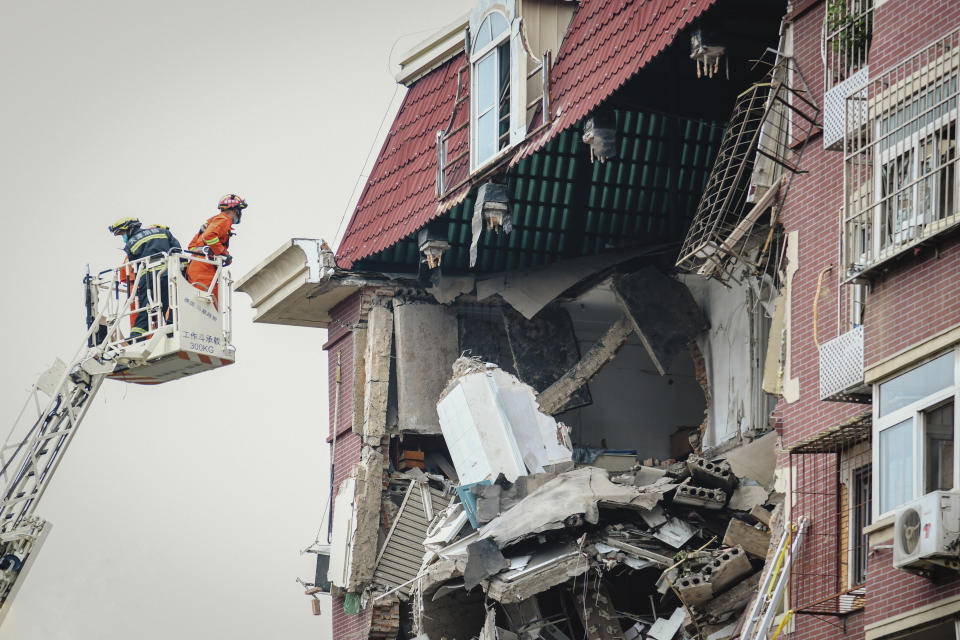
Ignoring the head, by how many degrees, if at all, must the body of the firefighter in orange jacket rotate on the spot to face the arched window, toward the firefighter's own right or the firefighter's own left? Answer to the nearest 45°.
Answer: approximately 45° to the firefighter's own right

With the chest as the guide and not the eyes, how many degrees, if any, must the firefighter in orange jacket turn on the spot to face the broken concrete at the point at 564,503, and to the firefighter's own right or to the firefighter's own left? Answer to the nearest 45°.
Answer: approximately 45° to the firefighter's own right

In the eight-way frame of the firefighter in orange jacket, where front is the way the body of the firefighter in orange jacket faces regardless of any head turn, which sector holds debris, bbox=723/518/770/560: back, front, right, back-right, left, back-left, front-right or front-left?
front-right

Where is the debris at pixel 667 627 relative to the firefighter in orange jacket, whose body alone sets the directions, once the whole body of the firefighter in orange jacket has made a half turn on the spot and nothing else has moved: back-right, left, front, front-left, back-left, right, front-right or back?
back-left

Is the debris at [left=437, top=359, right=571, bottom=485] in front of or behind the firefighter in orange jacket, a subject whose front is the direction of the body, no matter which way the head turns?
in front

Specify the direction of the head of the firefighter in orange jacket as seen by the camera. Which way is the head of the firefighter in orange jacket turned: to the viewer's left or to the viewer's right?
to the viewer's right

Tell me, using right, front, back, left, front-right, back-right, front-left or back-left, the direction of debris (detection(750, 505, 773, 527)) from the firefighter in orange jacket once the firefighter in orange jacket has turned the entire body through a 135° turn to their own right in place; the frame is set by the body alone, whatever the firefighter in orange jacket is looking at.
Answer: left

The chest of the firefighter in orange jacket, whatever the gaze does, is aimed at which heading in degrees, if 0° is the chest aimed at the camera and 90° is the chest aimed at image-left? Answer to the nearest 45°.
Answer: approximately 270°
